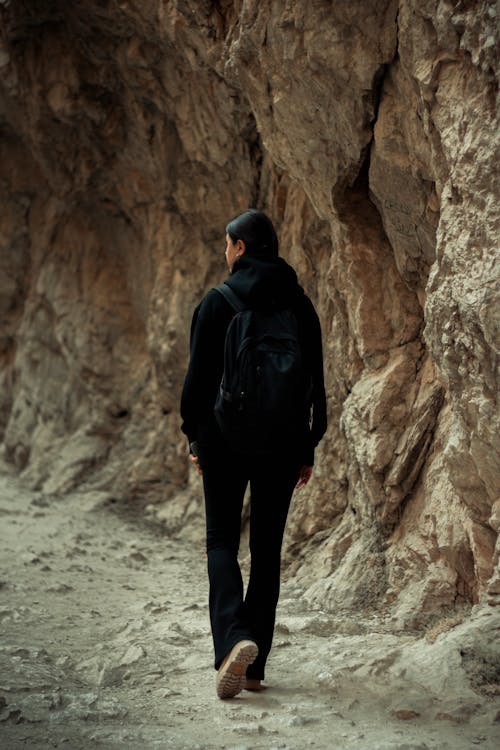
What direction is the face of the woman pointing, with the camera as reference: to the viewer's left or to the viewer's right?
to the viewer's left

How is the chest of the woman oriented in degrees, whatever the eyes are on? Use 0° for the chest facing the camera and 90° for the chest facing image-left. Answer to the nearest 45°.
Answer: approximately 180°
